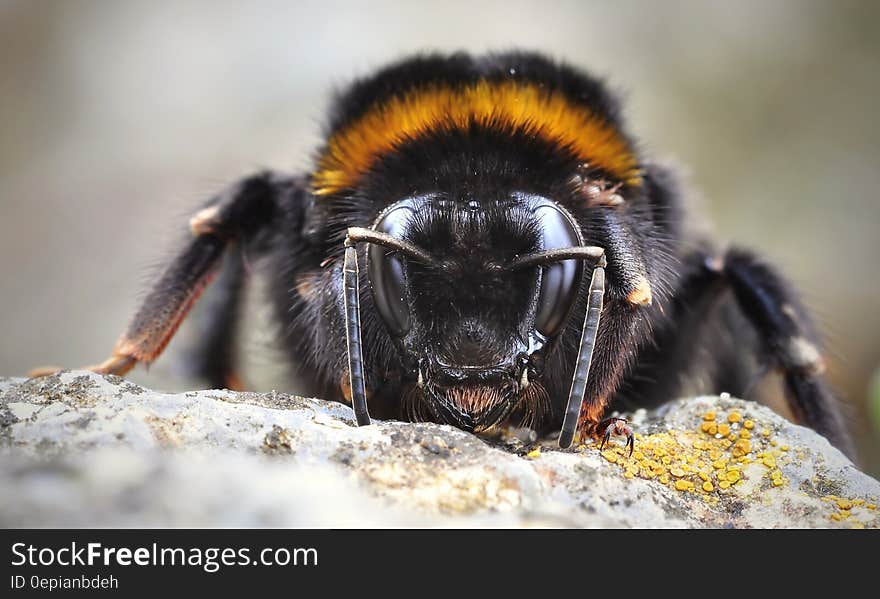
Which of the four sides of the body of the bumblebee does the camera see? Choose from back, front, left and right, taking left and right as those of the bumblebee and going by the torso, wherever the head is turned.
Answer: front
